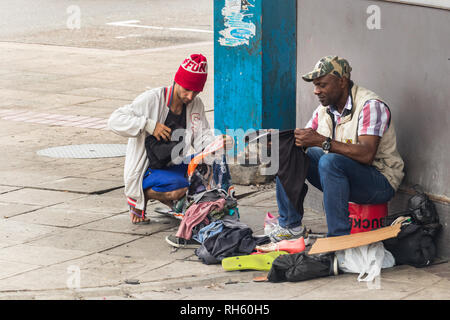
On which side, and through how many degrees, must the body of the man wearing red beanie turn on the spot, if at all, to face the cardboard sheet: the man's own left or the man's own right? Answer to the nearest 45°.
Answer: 0° — they already face it

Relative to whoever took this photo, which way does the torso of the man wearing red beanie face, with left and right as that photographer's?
facing the viewer and to the right of the viewer

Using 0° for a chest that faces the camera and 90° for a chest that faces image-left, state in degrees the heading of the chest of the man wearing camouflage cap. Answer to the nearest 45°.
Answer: approximately 45°

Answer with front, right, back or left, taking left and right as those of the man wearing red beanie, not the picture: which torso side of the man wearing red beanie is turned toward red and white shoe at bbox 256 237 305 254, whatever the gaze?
front

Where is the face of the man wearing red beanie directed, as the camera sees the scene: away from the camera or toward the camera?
toward the camera

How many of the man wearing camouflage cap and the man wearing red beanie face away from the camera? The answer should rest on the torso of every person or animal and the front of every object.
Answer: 0

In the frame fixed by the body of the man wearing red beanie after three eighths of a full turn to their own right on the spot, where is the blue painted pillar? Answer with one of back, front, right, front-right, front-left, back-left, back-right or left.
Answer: back-right

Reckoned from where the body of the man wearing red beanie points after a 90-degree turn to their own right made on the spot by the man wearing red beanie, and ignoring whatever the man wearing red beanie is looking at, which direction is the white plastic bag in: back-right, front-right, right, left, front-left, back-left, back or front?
left

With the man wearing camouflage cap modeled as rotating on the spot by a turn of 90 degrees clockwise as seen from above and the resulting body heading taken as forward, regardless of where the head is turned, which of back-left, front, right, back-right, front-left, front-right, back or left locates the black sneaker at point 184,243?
front-left
